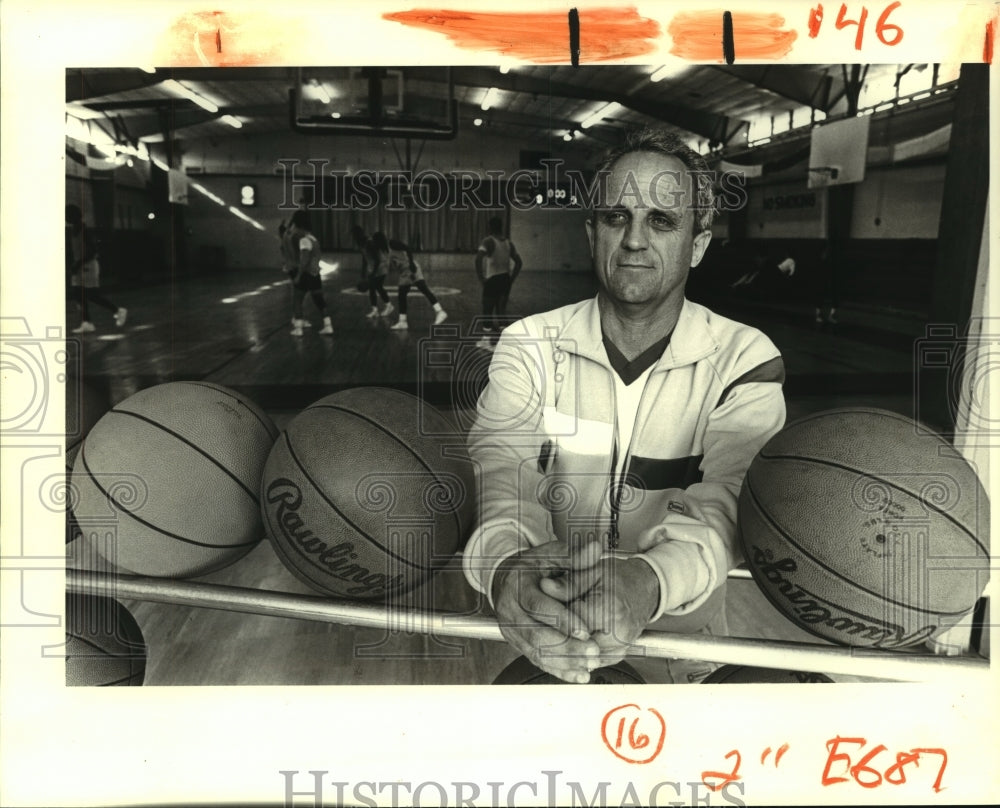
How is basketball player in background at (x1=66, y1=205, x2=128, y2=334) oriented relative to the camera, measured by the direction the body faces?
to the viewer's left

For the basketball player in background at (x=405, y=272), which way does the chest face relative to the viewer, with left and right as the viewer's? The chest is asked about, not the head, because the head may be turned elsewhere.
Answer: facing to the left of the viewer
